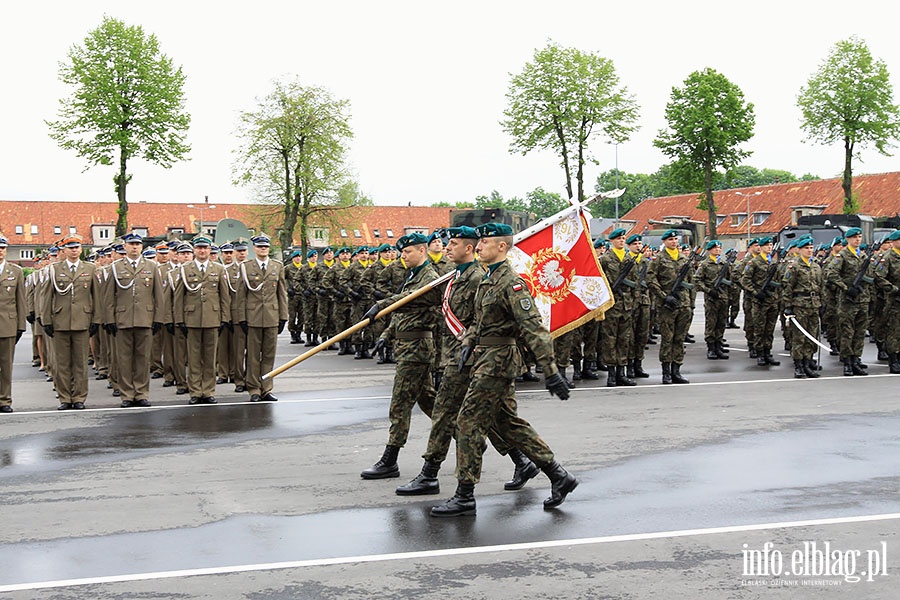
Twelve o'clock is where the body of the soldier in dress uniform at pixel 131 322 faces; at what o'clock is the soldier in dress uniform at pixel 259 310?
the soldier in dress uniform at pixel 259 310 is roughly at 9 o'clock from the soldier in dress uniform at pixel 131 322.

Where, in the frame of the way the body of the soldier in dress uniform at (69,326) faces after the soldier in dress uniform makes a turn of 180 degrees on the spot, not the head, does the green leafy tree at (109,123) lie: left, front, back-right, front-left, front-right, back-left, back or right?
front

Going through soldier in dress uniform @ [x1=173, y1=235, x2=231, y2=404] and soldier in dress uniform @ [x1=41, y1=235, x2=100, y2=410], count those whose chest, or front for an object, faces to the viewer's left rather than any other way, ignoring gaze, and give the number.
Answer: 0

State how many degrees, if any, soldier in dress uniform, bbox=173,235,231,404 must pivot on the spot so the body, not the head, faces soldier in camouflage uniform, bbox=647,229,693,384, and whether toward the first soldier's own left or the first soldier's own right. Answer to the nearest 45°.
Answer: approximately 90° to the first soldier's own left

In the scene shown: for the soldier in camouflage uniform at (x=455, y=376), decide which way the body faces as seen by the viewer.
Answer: to the viewer's left

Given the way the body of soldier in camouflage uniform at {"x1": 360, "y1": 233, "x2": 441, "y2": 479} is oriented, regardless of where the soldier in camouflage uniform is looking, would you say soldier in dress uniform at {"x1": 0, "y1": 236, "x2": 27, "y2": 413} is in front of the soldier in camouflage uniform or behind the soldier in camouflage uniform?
in front

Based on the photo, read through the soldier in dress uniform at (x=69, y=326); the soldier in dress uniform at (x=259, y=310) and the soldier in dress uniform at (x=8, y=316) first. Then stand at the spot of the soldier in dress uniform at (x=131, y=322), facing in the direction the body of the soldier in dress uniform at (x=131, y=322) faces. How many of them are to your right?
2

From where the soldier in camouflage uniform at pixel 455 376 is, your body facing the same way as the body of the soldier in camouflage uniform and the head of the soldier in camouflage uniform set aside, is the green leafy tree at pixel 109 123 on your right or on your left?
on your right

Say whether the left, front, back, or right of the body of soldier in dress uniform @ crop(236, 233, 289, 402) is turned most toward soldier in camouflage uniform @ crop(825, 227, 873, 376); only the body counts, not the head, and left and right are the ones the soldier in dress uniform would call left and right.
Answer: left

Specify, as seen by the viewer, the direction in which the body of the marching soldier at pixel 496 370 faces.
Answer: to the viewer's left

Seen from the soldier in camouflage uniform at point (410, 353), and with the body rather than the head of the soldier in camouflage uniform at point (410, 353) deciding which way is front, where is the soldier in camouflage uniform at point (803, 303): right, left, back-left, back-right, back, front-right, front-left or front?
back-right

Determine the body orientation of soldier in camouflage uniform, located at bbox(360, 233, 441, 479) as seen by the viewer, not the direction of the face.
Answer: to the viewer's left

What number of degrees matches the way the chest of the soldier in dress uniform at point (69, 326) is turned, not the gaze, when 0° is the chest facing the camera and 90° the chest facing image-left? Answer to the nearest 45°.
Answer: approximately 0°

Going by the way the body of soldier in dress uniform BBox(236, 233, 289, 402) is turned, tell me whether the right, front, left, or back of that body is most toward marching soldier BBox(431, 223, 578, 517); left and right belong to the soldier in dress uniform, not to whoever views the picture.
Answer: front
